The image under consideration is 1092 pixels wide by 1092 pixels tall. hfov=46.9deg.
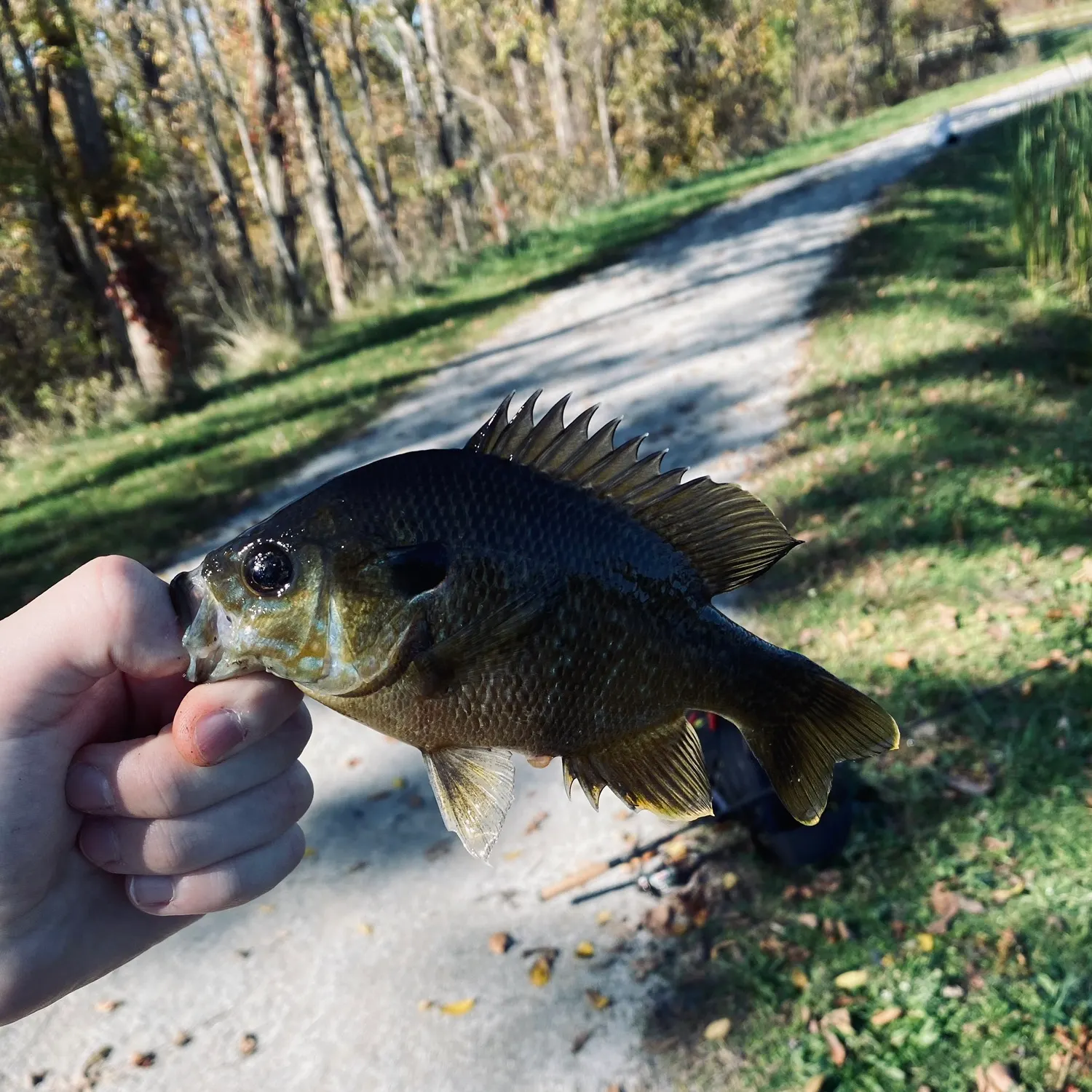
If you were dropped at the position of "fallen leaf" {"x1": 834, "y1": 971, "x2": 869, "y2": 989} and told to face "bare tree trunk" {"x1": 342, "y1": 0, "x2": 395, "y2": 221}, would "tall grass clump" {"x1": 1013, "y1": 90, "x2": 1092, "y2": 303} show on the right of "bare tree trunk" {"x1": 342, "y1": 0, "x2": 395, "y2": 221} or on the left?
right

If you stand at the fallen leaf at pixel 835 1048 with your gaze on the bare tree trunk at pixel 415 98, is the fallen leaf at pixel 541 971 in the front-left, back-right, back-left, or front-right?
front-left

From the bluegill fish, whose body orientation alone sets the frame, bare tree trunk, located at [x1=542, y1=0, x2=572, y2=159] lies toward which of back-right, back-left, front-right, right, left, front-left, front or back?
right

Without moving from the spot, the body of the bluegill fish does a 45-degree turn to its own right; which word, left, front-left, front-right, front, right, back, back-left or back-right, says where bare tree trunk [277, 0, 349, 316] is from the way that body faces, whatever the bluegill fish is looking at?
front-right

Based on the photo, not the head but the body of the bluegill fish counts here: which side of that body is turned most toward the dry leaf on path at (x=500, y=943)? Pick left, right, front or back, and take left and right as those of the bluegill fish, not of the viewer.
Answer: right

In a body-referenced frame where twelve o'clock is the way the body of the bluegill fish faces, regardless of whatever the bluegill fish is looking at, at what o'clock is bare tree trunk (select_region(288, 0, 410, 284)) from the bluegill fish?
The bare tree trunk is roughly at 3 o'clock from the bluegill fish.

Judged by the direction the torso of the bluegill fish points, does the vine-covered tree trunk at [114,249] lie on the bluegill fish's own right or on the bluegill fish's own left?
on the bluegill fish's own right

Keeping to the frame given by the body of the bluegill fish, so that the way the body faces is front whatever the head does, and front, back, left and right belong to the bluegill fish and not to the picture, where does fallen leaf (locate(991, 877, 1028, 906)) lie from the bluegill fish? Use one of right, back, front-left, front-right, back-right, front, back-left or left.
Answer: back-right

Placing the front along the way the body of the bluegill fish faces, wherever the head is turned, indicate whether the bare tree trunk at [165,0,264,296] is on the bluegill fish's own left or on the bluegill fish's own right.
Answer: on the bluegill fish's own right

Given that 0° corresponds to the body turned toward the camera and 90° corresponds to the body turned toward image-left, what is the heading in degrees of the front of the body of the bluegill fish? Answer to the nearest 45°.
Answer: approximately 90°

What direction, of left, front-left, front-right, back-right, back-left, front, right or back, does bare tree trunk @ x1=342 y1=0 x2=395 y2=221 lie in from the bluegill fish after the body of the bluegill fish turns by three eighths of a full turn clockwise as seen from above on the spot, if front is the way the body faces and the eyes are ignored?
front-left

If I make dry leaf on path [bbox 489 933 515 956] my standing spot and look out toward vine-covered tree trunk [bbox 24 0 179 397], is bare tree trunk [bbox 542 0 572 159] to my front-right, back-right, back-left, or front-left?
front-right

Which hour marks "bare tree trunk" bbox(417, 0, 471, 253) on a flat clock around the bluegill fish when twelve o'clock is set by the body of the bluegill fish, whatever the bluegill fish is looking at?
The bare tree trunk is roughly at 3 o'clock from the bluegill fish.
